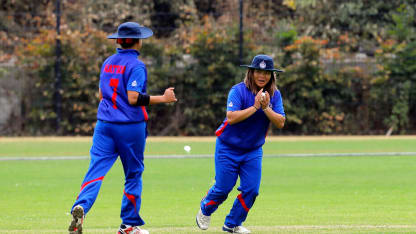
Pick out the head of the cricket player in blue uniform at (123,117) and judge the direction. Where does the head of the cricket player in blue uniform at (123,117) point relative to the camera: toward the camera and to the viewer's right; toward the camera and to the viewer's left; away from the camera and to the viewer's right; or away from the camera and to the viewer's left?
away from the camera and to the viewer's right

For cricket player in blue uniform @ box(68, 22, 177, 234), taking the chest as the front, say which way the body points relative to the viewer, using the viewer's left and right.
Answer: facing away from the viewer and to the right of the viewer

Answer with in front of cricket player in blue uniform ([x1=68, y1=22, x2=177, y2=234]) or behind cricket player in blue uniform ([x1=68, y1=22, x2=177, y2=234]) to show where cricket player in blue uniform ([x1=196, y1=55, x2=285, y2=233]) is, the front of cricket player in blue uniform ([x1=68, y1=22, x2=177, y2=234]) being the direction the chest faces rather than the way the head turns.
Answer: in front

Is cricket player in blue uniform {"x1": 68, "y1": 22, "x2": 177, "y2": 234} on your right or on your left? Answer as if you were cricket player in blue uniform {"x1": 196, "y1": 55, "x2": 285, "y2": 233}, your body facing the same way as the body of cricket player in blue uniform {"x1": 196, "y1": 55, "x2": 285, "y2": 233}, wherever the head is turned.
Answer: on your right
